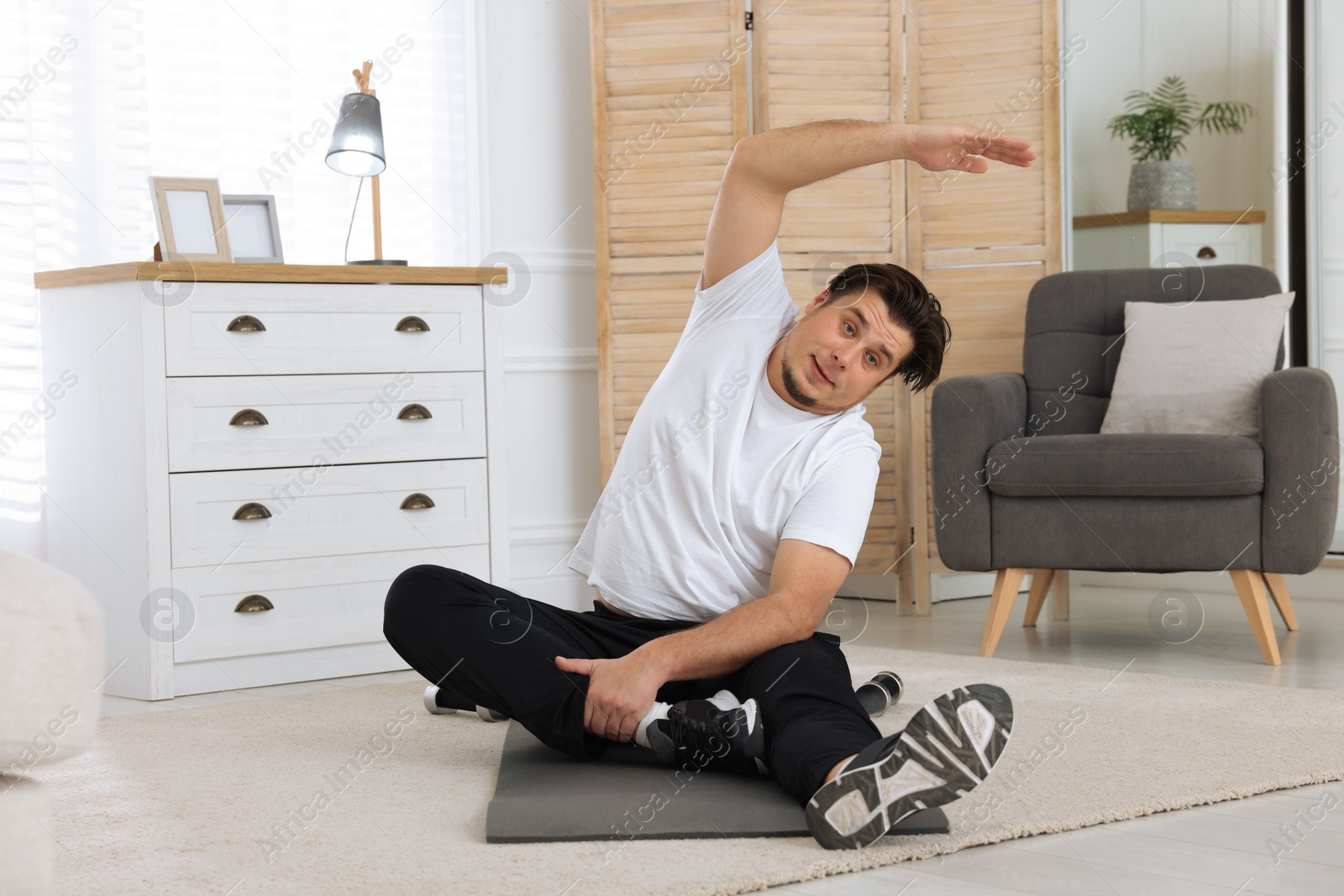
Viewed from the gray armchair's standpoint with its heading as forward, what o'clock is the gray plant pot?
The gray plant pot is roughly at 6 o'clock from the gray armchair.

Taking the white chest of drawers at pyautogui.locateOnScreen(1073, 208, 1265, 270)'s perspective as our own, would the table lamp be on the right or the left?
on its right

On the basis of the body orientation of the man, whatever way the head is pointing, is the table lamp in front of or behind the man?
behind

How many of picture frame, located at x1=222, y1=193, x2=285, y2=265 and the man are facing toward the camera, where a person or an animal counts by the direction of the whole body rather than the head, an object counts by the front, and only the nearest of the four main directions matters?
2

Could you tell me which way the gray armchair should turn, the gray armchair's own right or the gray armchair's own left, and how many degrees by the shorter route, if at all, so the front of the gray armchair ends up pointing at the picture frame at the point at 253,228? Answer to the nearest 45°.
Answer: approximately 90° to the gray armchair's own right

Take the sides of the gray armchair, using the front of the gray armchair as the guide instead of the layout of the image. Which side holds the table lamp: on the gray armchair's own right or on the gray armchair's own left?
on the gray armchair's own right

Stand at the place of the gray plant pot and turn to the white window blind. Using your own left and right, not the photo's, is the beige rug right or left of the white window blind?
left

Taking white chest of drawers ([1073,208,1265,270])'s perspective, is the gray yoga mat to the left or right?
on its right

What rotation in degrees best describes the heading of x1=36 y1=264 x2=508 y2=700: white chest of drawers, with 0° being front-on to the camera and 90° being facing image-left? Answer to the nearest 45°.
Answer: approximately 315°

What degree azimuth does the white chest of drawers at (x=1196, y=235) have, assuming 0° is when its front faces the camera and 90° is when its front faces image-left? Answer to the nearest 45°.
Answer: approximately 315°
